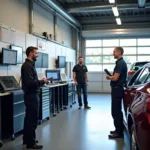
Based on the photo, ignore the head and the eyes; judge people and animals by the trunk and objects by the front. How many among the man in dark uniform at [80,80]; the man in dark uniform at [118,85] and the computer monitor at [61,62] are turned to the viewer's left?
1

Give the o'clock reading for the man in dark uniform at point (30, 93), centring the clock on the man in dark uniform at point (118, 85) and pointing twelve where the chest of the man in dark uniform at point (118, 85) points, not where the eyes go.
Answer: the man in dark uniform at point (30, 93) is roughly at 11 o'clock from the man in dark uniform at point (118, 85).

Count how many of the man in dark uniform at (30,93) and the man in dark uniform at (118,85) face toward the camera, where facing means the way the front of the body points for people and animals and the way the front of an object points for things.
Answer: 0

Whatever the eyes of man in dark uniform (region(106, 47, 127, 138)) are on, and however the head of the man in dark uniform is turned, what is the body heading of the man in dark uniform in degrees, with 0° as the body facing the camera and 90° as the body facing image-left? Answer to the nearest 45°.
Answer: approximately 90°

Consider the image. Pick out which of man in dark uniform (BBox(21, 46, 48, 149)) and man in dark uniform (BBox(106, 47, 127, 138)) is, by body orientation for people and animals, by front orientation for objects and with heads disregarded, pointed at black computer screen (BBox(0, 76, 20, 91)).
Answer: man in dark uniform (BBox(106, 47, 127, 138))

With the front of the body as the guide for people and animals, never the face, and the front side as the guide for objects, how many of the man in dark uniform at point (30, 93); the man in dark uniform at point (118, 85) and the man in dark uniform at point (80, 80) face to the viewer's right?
1

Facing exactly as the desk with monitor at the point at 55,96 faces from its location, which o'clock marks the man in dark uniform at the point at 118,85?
The man in dark uniform is roughly at 1 o'clock from the desk with monitor.

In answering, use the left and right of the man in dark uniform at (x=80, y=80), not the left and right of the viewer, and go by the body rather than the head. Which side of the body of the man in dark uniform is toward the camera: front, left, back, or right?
front

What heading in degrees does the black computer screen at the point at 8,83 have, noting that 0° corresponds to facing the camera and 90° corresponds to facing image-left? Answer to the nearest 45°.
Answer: approximately 315°

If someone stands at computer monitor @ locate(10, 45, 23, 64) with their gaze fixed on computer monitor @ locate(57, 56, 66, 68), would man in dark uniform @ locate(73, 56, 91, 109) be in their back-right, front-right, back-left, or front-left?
front-right

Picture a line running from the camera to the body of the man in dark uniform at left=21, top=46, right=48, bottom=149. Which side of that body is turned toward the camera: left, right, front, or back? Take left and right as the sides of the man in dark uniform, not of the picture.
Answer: right

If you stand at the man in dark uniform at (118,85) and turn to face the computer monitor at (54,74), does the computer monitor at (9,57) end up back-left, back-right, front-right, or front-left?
front-left

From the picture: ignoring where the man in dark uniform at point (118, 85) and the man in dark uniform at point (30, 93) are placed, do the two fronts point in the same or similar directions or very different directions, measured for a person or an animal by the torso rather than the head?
very different directions
